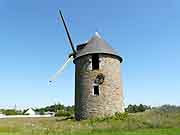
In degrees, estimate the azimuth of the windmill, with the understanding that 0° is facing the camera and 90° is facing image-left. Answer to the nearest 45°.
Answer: approximately 90°
